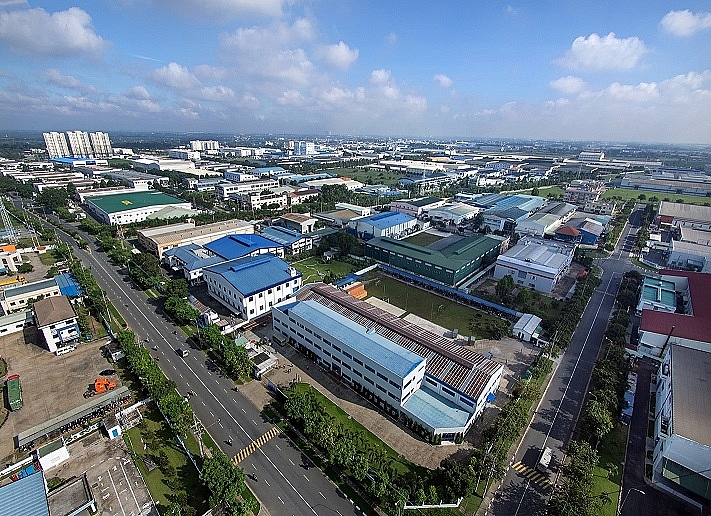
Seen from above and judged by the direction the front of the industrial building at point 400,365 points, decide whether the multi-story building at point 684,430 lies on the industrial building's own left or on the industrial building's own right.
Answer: on the industrial building's own left

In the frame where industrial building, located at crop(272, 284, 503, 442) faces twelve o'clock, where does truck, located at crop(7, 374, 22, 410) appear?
The truck is roughly at 1 o'clock from the industrial building.

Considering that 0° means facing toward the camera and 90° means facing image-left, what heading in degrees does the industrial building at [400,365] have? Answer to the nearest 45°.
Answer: approximately 45°

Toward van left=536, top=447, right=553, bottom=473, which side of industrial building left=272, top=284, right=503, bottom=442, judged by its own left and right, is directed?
left

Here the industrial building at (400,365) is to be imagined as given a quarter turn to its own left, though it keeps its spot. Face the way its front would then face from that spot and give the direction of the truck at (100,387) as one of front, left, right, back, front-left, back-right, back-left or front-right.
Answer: back-right

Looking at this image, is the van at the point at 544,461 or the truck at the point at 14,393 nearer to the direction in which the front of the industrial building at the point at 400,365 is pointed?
the truck

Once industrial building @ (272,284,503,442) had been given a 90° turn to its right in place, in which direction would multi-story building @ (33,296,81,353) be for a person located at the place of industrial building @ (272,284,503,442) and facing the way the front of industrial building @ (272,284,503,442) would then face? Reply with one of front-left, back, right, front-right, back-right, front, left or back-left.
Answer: front-left

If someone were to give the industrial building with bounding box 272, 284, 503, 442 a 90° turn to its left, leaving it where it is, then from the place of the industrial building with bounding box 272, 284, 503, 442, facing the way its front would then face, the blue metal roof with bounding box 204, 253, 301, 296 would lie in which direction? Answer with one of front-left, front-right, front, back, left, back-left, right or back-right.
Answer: back
